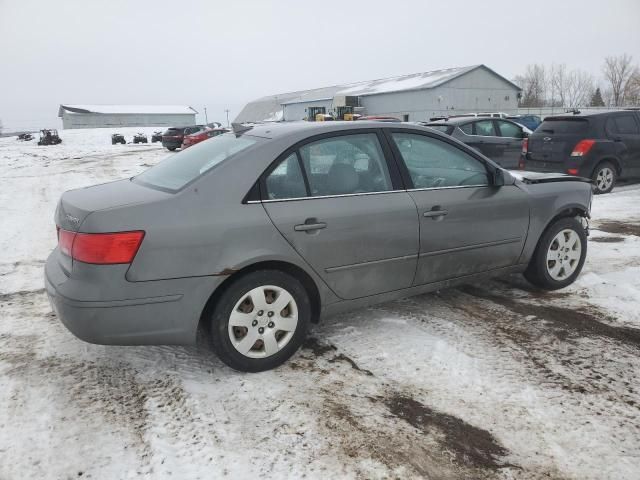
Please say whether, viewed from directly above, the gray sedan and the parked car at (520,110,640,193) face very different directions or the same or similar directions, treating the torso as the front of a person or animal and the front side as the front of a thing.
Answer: same or similar directions

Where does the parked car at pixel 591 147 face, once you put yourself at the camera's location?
facing away from the viewer and to the right of the viewer

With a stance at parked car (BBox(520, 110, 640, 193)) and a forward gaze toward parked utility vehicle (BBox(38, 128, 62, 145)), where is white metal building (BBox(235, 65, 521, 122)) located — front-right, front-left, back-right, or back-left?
front-right

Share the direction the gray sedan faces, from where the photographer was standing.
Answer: facing away from the viewer and to the right of the viewer

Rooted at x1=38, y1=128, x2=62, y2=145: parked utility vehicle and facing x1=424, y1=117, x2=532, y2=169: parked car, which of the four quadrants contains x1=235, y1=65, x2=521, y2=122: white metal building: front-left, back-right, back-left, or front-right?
front-left

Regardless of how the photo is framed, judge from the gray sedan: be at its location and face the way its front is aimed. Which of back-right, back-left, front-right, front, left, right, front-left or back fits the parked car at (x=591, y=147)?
front

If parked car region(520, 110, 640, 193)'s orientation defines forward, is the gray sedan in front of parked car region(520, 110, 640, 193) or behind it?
behind

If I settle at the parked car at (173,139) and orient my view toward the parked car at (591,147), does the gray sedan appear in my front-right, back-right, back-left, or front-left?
front-right

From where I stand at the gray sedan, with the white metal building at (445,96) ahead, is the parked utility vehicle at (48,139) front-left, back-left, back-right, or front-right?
front-left

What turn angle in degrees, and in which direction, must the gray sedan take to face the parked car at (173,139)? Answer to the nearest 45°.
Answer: approximately 45° to its left

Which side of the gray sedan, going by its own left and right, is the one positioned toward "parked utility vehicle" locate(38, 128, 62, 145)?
left
